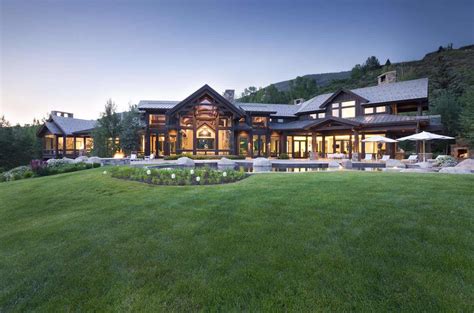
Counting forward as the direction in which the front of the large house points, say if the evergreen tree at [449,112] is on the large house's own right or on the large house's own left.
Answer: on the large house's own left

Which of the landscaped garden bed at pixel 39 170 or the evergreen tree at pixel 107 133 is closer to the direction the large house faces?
the landscaped garden bed

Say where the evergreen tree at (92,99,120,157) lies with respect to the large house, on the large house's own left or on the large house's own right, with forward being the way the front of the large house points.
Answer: on the large house's own right

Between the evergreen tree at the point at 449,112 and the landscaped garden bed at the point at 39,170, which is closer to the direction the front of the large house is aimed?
the landscaped garden bed

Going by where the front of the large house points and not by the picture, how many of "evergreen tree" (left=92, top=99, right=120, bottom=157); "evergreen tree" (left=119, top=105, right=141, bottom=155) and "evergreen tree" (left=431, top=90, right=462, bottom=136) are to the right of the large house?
2

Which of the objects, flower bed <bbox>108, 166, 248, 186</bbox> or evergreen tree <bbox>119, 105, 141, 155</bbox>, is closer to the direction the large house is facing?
the flower bed

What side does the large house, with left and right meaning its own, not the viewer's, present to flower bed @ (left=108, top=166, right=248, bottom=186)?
front

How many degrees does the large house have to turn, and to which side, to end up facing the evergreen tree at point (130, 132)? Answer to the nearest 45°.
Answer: approximately 90° to its right

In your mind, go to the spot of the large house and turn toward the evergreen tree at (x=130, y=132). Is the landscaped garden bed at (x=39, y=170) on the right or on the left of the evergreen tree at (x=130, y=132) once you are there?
left

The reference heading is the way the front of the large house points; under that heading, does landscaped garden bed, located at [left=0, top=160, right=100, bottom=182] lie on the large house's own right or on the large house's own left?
on the large house's own right

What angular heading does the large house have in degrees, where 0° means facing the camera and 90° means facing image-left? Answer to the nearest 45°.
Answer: approximately 0°
